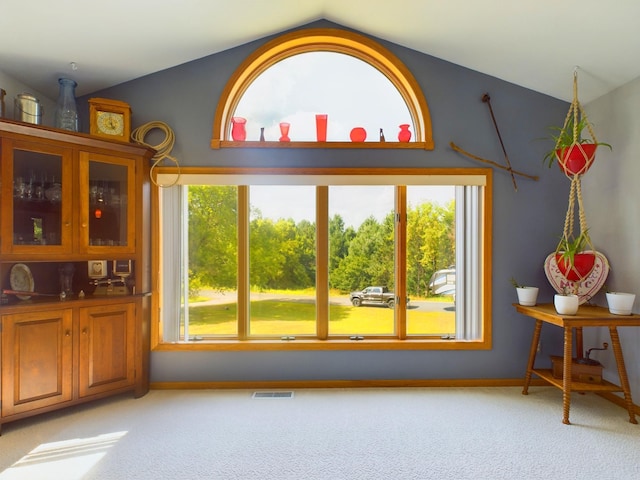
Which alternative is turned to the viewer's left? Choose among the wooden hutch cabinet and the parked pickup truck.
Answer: the parked pickup truck

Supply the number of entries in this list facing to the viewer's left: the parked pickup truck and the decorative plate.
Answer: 1

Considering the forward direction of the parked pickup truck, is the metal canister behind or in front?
in front

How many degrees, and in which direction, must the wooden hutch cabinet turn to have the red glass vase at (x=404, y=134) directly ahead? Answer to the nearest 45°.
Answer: approximately 45° to its left

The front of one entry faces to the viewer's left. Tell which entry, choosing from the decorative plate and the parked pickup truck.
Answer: the parked pickup truck

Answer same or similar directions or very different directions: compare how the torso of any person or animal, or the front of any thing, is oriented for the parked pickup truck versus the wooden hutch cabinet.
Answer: very different directions

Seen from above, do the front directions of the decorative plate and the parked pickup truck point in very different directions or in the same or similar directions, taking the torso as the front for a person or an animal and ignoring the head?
very different directions

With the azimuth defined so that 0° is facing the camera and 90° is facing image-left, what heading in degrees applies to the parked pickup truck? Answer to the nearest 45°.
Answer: approximately 90°

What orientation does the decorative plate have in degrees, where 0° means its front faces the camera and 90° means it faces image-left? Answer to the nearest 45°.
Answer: approximately 315°
